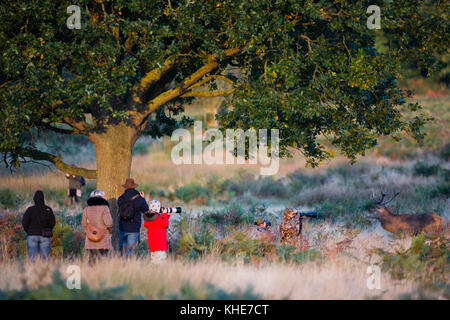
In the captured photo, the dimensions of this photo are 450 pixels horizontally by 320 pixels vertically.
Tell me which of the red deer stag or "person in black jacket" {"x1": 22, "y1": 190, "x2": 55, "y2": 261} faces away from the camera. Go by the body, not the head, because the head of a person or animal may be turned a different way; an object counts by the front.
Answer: the person in black jacket

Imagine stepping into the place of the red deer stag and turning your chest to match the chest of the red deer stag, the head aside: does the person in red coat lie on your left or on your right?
on your left

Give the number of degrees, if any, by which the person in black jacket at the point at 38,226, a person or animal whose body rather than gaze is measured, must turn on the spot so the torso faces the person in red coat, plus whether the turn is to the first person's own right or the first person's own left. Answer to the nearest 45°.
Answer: approximately 90° to the first person's own right

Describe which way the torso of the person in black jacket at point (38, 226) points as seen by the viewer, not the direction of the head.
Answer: away from the camera

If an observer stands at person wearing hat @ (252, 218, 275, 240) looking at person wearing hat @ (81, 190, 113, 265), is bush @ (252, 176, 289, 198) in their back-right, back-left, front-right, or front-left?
back-right

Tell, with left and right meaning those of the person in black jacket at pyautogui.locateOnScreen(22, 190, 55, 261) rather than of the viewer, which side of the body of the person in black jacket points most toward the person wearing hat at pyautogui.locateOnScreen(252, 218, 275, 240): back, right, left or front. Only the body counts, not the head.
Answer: right

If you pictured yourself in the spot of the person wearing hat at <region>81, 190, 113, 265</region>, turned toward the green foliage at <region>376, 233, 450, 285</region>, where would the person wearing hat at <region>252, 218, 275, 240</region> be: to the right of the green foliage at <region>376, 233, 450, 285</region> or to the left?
left

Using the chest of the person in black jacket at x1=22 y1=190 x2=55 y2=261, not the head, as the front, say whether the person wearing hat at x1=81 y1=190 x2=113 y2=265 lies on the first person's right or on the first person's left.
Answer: on the first person's right

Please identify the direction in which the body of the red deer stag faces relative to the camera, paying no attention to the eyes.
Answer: to the viewer's left

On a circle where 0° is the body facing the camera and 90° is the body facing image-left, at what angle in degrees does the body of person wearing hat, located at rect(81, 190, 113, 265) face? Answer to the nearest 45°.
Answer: approximately 180°

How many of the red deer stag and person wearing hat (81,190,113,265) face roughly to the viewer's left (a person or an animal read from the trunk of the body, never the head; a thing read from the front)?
1
